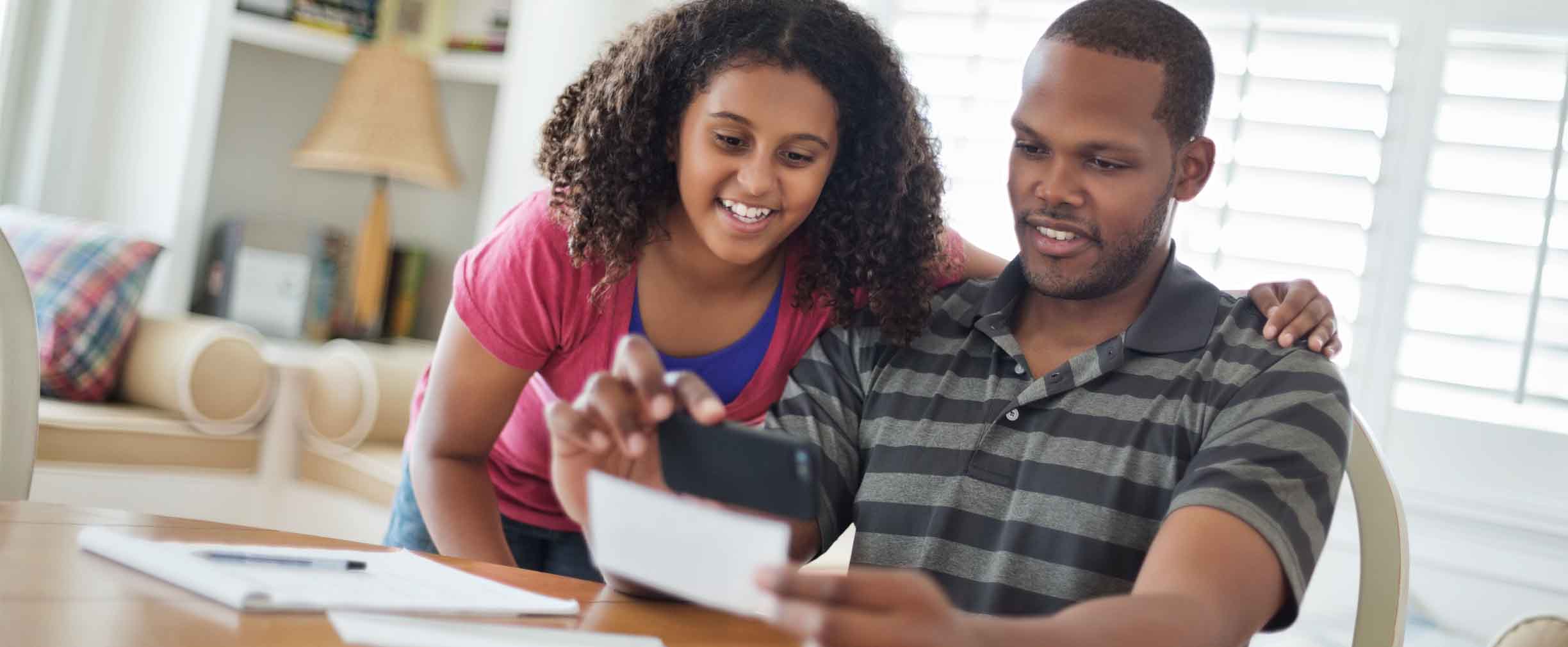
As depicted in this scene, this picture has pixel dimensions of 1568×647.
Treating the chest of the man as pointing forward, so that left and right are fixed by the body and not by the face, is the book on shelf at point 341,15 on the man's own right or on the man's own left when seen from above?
on the man's own right

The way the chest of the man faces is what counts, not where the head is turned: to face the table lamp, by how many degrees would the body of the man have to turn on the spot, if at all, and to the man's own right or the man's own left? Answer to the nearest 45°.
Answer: approximately 90° to the man's own right

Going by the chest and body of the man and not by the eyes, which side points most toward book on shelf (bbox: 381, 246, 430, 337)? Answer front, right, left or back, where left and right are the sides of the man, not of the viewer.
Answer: right

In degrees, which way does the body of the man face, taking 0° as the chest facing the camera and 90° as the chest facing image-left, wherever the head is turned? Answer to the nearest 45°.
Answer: approximately 45°

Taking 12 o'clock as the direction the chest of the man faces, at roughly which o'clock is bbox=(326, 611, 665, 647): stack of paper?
The stack of paper is roughly at 12 o'clock from the man.

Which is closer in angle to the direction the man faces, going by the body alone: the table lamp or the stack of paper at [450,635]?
the stack of paper
